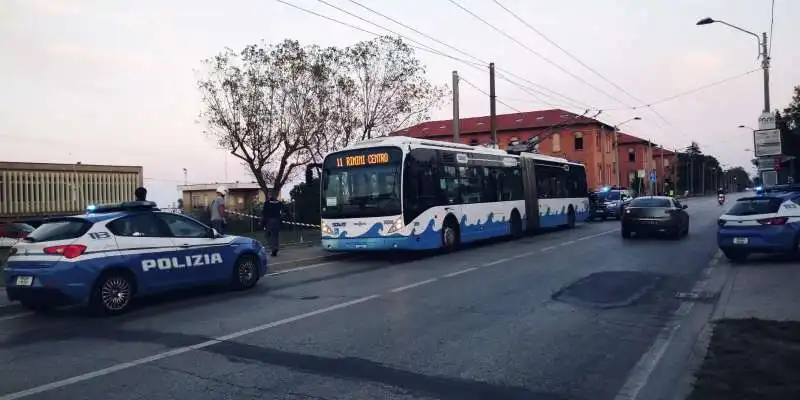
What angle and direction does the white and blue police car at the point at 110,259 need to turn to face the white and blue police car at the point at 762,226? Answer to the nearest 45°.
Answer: approximately 45° to its right

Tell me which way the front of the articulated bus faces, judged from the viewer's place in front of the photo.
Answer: facing the viewer and to the left of the viewer

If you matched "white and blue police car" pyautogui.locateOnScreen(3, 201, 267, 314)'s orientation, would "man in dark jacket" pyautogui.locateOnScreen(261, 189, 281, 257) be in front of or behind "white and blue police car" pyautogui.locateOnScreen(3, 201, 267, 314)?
in front

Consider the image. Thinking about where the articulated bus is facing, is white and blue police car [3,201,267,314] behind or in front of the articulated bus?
in front

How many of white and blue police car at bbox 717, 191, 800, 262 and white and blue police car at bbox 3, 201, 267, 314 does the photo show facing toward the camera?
0

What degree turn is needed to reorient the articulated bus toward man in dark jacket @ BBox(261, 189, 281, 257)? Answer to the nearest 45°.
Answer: approximately 45° to its right

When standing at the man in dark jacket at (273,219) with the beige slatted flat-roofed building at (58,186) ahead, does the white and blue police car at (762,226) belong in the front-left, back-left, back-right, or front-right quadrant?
back-right

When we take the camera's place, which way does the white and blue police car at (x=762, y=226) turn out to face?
facing away from the viewer and to the right of the viewer

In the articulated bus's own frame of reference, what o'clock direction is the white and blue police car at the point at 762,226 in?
The white and blue police car is roughly at 10 o'clock from the articulated bus.

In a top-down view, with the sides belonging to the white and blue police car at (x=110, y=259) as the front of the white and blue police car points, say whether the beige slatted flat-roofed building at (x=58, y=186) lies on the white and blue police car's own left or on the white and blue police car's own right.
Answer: on the white and blue police car's own left

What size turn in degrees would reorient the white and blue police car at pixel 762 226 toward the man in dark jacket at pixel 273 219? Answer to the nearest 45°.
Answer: approximately 135° to its left

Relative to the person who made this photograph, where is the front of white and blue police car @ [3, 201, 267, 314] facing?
facing away from the viewer and to the right of the viewer
